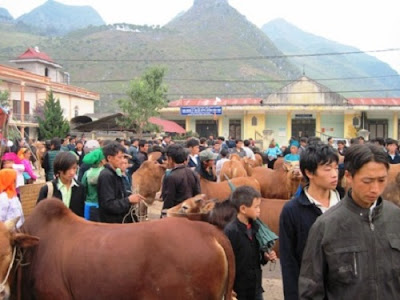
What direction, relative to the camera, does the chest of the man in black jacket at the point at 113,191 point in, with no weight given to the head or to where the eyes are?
to the viewer's right

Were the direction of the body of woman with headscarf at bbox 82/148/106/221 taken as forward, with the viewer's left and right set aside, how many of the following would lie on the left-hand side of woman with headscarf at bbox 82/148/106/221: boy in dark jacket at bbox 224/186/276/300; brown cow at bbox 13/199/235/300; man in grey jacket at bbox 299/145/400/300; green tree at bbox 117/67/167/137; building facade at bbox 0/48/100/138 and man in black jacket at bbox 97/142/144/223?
2

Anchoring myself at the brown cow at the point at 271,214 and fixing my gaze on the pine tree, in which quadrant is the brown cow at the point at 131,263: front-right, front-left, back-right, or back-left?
back-left

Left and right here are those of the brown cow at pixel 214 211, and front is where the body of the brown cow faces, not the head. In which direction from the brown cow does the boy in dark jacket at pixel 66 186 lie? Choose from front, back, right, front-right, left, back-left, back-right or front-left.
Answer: front

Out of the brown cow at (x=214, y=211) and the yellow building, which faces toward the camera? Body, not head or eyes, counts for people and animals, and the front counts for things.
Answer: the yellow building

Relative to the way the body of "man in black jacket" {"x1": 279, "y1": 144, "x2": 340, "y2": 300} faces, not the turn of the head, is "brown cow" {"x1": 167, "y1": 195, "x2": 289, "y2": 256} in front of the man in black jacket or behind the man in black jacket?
behind

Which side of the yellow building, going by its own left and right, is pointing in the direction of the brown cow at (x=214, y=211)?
front

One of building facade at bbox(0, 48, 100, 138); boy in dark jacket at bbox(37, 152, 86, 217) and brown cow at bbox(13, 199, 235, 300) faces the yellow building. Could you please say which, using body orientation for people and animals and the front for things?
the building facade

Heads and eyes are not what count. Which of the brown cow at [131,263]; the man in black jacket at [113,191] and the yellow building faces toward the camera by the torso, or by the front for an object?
the yellow building

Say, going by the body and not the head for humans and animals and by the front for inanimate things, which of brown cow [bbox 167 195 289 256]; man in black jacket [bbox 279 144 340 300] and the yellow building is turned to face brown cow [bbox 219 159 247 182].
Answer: the yellow building

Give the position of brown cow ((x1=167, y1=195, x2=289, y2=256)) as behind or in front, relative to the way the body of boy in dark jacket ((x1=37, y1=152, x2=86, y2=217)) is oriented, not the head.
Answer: in front

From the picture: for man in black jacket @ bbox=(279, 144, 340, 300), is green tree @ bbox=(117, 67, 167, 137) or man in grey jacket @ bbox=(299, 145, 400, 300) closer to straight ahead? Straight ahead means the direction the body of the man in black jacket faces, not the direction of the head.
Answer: the man in grey jacket

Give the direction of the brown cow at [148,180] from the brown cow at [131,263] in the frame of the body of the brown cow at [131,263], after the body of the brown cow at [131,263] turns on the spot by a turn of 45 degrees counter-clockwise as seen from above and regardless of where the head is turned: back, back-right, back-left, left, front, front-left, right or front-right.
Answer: back-right

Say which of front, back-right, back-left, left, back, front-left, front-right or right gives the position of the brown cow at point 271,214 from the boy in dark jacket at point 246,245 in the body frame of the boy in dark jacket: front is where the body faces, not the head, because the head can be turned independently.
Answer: back-left

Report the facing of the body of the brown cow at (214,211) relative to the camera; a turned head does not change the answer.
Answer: to the viewer's left

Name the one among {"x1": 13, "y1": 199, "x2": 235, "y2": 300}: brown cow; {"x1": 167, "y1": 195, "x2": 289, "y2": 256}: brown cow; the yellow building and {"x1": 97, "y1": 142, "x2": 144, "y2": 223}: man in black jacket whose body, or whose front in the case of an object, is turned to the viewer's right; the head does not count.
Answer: the man in black jacket

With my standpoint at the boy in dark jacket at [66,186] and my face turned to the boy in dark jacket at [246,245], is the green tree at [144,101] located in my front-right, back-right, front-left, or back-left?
back-left
